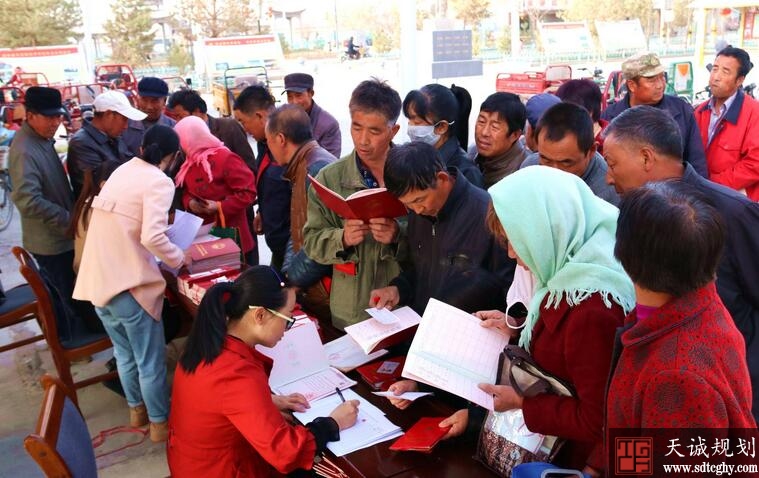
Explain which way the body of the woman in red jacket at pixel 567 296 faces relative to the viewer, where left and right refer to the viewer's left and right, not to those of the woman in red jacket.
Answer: facing to the left of the viewer

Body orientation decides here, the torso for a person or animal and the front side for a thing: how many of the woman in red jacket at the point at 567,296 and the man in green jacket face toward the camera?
1

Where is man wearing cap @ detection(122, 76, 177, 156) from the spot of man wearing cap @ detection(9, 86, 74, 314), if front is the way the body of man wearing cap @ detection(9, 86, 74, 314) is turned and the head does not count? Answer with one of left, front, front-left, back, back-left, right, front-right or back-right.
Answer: left

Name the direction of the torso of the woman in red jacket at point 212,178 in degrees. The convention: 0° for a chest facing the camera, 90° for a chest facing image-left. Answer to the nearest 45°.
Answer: approximately 45°

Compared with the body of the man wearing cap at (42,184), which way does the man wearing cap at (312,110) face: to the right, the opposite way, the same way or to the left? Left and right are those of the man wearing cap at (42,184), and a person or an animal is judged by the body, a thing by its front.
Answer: to the right

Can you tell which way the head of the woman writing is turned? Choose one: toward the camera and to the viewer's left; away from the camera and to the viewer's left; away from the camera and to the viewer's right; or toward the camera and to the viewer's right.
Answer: away from the camera and to the viewer's right

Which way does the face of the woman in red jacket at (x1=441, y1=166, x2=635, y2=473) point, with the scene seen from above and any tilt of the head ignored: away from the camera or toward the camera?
away from the camera

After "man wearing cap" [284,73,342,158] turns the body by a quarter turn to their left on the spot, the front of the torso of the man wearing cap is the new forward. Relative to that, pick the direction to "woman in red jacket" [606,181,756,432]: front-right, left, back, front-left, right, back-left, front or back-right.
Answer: front-right

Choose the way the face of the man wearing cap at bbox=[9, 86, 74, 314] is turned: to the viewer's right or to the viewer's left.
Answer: to the viewer's right

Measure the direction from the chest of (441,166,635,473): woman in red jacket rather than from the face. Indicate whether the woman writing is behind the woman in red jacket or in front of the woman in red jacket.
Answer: in front

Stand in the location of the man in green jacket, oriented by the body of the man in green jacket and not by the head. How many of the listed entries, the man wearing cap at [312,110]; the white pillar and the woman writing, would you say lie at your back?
2

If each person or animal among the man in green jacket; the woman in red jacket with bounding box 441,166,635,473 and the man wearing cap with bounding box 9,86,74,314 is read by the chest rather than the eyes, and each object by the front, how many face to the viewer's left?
1

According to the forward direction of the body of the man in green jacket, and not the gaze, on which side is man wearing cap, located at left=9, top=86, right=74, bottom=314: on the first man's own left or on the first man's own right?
on the first man's own right

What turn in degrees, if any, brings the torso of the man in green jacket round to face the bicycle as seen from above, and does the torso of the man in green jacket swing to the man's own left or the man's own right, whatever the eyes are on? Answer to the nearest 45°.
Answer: approximately 135° to the man's own right
